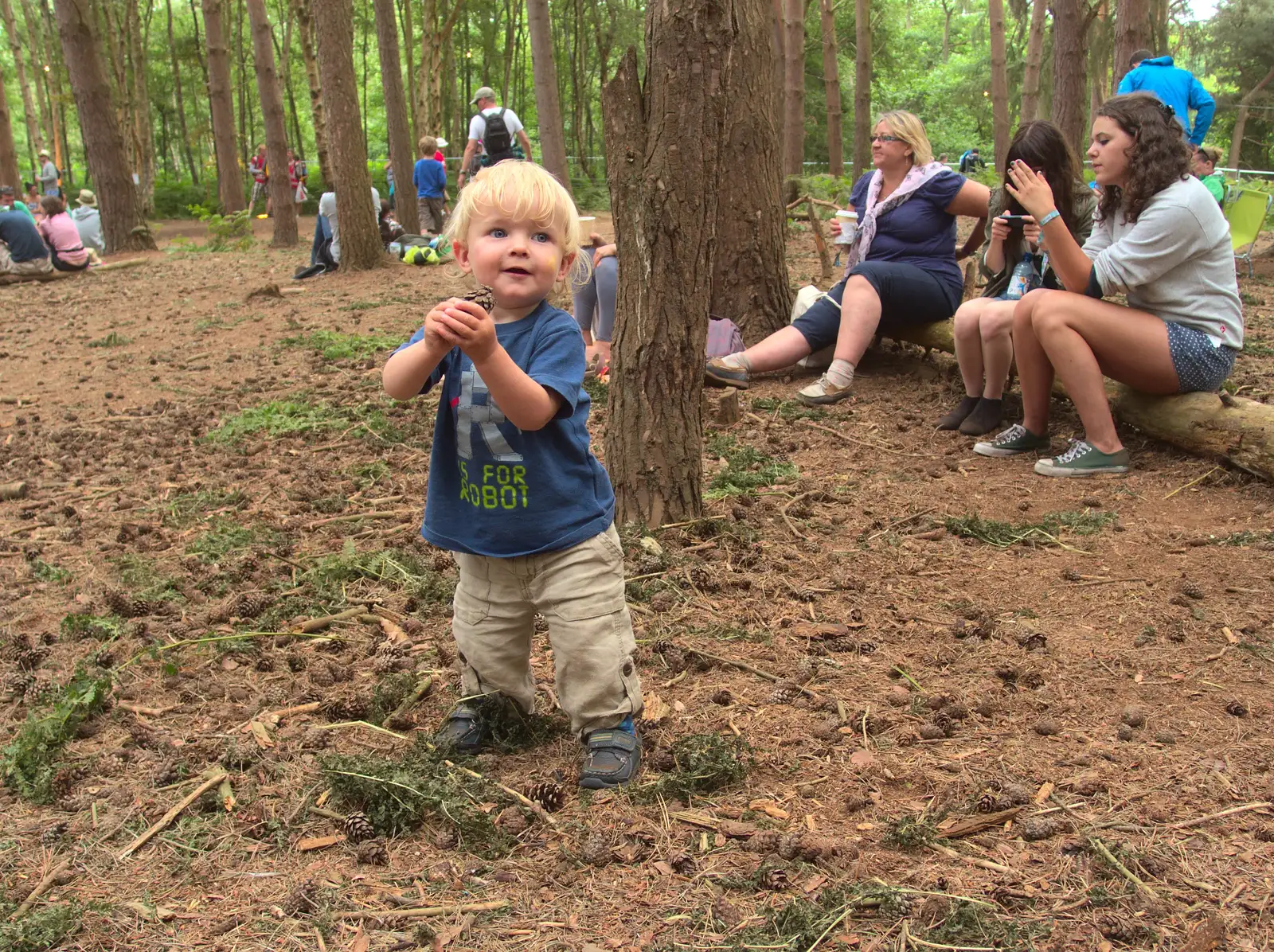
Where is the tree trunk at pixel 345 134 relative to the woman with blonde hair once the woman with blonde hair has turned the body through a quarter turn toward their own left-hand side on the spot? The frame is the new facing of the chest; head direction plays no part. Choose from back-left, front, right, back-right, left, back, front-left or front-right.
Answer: back

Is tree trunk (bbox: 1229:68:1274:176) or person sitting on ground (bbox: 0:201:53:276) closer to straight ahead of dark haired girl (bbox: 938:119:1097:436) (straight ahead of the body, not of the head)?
the person sitting on ground

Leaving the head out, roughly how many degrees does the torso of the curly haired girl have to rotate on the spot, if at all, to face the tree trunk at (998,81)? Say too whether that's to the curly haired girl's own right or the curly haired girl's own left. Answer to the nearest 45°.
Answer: approximately 90° to the curly haired girl's own right

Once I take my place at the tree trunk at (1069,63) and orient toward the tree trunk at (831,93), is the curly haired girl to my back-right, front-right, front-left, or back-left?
back-left

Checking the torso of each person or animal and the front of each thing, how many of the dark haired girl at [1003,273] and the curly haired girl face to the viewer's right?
0

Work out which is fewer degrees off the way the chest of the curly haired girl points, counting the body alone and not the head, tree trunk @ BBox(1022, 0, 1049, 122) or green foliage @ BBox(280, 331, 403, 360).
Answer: the green foliage

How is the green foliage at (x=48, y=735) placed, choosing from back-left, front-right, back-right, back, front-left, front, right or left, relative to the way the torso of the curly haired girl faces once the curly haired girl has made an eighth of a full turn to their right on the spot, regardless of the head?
left

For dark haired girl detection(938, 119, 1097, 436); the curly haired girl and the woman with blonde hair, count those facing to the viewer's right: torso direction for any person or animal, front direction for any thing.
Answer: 0

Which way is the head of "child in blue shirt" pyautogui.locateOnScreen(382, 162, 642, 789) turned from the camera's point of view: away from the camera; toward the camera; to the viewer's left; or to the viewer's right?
toward the camera

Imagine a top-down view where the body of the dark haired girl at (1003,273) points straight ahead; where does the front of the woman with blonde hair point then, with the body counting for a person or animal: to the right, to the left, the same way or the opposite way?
the same way

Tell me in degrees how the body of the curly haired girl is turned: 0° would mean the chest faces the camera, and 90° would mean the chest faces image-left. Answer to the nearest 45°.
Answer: approximately 90°

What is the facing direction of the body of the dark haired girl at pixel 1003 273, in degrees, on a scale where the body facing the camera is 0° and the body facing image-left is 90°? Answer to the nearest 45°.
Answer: approximately 45°

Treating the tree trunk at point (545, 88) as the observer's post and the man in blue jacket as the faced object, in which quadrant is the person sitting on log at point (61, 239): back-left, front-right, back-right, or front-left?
back-right

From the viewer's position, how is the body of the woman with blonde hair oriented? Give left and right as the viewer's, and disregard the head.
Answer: facing the viewer and to the left of the viewer

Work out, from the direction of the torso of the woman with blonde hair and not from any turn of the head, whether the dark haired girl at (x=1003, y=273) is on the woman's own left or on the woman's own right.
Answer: on the woman's own left

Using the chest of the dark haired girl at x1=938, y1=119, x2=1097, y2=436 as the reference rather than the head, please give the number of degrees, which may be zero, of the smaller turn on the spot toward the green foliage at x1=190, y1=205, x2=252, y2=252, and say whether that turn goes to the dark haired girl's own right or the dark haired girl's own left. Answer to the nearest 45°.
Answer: approximately 90° to the dark haired girl's own right

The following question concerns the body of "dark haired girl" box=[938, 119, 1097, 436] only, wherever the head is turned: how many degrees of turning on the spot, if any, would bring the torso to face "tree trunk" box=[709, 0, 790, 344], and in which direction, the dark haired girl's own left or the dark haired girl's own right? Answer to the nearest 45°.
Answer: approximately 90° to the dark haired girl's own right

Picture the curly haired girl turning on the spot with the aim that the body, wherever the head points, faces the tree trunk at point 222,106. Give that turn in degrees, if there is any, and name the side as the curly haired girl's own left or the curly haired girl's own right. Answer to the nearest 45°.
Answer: approximately 45° to the curly haired girl's own right

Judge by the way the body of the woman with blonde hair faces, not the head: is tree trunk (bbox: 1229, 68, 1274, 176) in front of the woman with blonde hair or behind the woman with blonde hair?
behind
